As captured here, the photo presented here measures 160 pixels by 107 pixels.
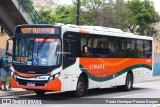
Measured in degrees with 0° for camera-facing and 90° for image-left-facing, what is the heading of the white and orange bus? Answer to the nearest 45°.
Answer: approximately 45°

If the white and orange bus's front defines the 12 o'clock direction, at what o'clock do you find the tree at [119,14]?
The tree is roughly at 5 o'clock from the white and orange bus.
